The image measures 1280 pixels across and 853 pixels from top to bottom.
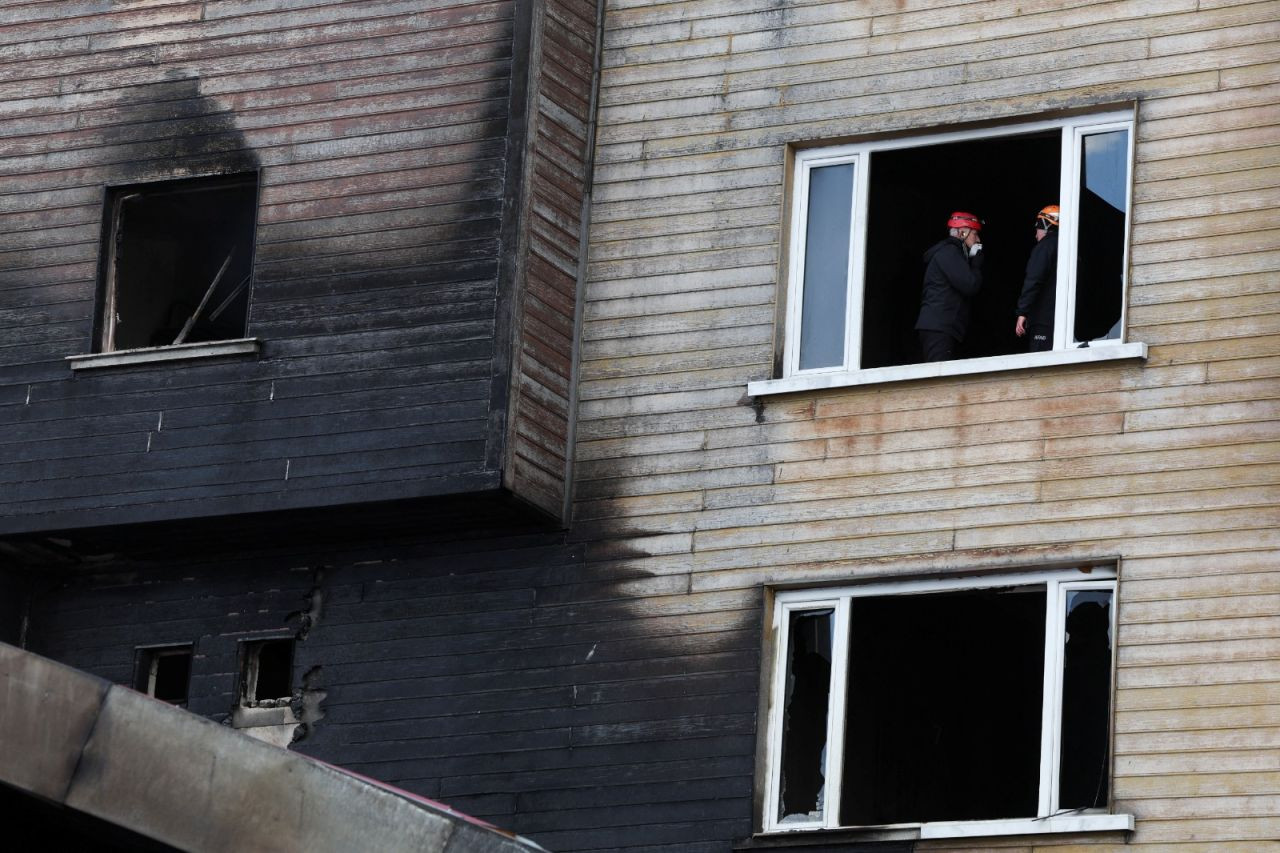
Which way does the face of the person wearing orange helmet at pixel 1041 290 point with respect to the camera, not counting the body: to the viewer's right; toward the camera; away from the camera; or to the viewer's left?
to the viewer's left

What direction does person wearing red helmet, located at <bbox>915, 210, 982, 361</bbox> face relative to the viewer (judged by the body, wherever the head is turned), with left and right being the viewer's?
facing to the right of the viewer

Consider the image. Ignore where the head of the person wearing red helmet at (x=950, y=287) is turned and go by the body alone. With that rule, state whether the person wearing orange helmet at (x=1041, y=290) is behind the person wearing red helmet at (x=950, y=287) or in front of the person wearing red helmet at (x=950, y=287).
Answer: in front

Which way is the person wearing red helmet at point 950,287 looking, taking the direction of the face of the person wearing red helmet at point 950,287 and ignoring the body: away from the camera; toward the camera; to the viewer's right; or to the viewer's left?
to the viewer's right
